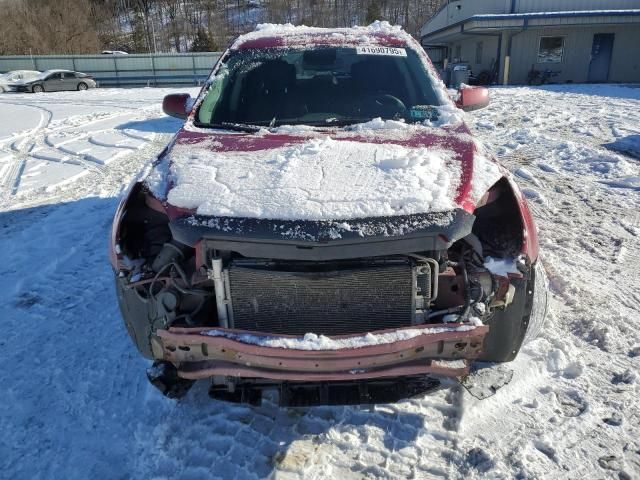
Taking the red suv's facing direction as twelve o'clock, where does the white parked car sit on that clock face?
The white parked car is roughly at 5 o'clock from the red suv.

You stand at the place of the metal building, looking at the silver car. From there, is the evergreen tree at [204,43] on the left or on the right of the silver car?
right

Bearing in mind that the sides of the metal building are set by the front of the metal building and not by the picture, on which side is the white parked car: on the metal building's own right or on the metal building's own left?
on the metal building's own right

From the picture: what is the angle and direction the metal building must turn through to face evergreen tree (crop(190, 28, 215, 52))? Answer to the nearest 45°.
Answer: approximately 135° to its right

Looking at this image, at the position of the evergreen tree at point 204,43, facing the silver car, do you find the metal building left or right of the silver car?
left

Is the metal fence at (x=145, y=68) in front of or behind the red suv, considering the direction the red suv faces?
behind

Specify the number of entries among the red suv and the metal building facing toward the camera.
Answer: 2

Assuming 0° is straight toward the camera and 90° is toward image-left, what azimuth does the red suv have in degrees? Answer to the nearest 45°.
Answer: approximately 0°

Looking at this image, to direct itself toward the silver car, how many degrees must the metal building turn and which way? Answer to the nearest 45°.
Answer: approximately 90° to its right
